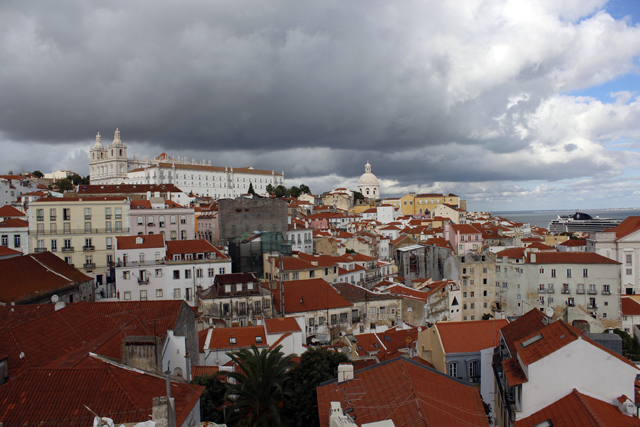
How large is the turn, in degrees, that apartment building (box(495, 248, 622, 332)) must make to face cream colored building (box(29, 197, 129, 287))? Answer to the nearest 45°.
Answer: approximately 45° to its right

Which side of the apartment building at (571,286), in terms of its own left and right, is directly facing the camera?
front

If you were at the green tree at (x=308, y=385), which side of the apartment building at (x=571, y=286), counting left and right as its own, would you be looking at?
front

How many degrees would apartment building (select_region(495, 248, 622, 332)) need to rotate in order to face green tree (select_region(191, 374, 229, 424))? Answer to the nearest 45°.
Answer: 0° — it already faces it

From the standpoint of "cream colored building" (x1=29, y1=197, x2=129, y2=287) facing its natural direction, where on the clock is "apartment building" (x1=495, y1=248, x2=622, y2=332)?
The apartment building is roughly at 10 o'clock from the cream colored building.

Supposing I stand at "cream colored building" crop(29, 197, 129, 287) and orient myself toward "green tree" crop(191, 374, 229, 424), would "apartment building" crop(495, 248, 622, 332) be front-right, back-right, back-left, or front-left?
front-left

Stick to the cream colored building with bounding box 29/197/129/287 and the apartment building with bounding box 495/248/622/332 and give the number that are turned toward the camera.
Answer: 2

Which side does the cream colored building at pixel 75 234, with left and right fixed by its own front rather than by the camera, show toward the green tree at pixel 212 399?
front

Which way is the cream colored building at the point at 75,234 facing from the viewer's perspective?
toward the camera

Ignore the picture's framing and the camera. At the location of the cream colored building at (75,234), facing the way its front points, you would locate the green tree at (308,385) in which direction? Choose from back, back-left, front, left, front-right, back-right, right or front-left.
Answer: front

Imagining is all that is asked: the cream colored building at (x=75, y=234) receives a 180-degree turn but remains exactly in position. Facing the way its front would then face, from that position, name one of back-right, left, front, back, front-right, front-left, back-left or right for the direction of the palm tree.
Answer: back
